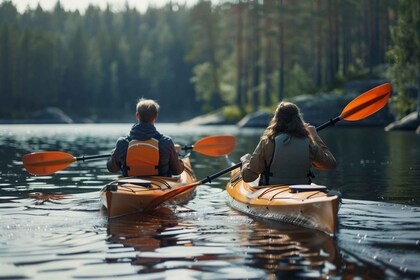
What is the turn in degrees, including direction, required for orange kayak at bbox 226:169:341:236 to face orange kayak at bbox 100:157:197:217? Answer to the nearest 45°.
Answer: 0° — it already faces it

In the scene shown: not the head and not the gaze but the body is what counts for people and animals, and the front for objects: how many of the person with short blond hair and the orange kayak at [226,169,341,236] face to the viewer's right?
0

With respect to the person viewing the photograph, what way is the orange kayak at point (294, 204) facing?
facing away from the viewer and to the left of the viewer

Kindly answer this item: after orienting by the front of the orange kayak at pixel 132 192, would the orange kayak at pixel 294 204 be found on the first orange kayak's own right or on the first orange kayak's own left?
on the first orange kayak's own right

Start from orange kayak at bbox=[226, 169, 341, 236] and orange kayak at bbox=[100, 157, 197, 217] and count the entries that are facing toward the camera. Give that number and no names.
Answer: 0

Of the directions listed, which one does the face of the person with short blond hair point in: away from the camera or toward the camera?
away from the camera

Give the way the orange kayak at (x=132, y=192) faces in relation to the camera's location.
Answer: facing away from the viewer and to the right of the viewer

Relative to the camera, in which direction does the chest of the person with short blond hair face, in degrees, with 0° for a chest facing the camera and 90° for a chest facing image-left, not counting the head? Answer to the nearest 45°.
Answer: approximately 180°
